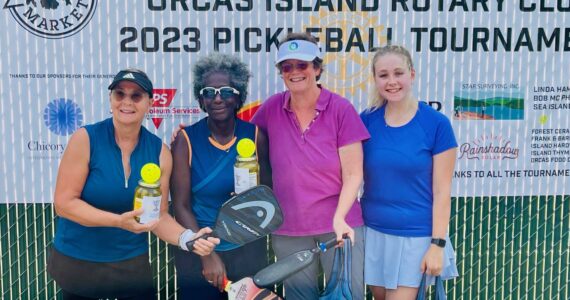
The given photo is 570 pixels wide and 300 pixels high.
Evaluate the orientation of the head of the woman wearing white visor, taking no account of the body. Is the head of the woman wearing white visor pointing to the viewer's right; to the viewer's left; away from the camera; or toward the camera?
toward the camera

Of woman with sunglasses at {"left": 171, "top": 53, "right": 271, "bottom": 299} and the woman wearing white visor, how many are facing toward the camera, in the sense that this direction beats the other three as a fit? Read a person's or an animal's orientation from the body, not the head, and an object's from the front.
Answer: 2

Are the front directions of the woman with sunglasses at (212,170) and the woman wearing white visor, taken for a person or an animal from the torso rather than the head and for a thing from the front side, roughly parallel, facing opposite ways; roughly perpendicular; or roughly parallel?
roughly parallel

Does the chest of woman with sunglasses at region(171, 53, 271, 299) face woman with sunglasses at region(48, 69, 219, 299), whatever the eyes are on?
no

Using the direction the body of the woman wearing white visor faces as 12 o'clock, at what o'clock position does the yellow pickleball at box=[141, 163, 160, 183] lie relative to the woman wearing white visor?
The yellow pickleball is roughly at 2 o'clock from the woman wearing white visor.

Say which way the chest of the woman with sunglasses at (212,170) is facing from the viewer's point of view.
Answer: toward the camera

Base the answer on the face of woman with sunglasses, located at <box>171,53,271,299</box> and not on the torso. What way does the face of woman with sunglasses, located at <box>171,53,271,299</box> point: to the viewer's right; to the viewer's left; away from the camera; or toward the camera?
toward the camera

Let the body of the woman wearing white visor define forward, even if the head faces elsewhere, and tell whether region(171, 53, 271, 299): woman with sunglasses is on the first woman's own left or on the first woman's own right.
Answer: on the first woman's own right

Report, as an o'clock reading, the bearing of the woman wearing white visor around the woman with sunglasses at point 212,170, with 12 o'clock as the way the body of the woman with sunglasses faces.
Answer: The woman wearing white visor is roughly at 9 o'clock from the woman with sunglasses.

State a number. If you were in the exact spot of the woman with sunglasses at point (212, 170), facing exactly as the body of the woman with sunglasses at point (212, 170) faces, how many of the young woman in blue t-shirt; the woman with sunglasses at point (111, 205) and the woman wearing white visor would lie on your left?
2

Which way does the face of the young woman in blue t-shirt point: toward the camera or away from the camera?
toward the camera

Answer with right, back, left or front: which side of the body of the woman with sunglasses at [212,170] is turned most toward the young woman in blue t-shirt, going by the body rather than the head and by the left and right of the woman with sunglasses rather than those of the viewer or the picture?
left

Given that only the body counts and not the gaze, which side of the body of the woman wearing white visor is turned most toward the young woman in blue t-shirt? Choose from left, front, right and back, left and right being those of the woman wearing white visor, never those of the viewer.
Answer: left
